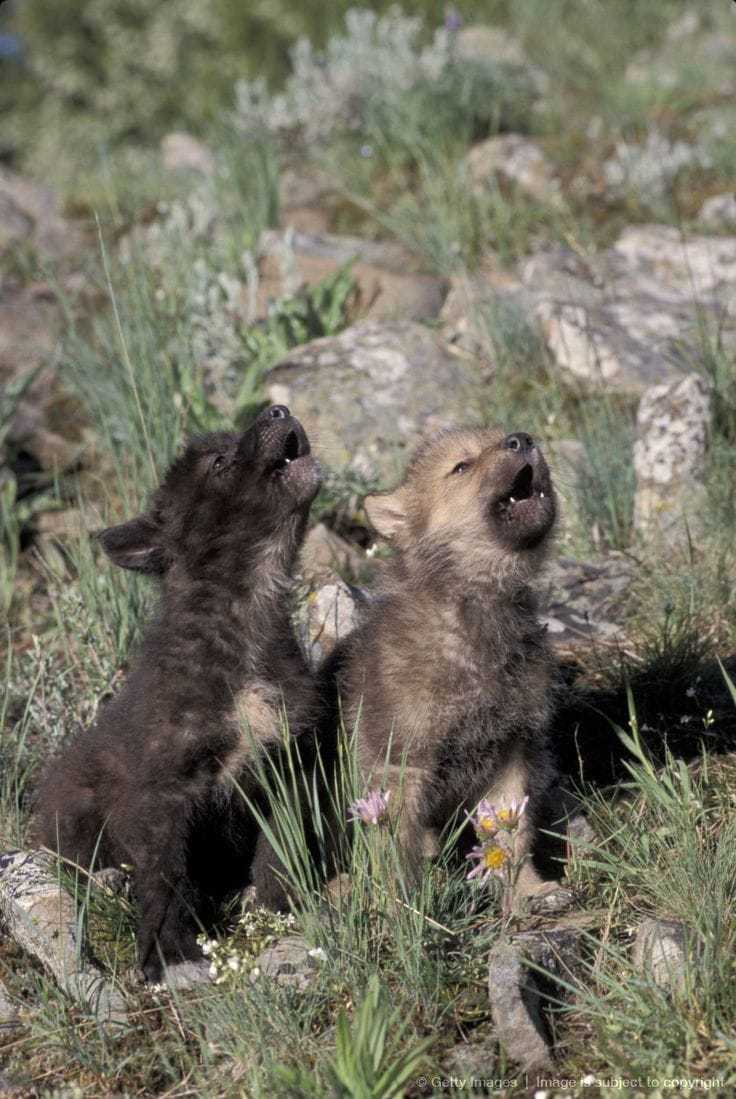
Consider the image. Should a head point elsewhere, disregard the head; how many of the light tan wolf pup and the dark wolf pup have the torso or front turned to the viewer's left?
0

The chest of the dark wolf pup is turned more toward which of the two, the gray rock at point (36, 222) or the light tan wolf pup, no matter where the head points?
the light tan wolf pup

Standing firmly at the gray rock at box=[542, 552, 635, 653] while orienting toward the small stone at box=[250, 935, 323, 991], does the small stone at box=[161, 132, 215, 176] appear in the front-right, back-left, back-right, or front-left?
back-right

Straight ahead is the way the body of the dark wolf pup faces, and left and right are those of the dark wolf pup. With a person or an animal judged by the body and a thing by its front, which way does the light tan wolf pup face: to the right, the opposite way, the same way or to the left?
the same way

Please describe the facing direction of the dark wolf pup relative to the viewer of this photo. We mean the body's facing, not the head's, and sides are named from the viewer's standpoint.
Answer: facing the viewer and to the right of the viewer

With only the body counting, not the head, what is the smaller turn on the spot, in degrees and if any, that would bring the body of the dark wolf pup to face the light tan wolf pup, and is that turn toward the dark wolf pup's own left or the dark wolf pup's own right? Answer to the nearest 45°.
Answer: approximately 45° to the dark wolf pup's own left

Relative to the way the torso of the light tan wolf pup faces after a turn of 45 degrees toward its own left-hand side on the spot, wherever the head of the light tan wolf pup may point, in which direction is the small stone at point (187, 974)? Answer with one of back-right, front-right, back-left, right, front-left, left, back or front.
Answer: back-right

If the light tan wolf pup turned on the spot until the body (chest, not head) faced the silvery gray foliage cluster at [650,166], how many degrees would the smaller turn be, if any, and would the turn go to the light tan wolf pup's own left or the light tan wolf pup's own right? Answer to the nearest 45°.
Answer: approximately 135° to the light tan wolf pup's own left
